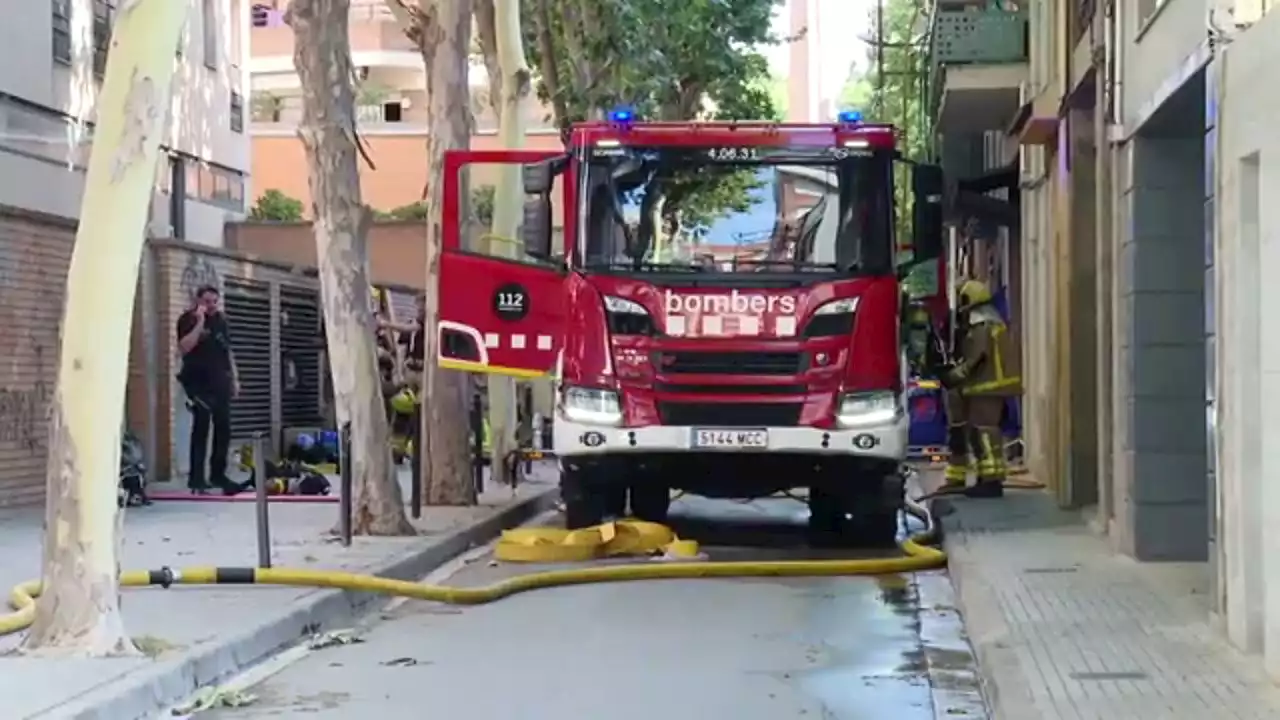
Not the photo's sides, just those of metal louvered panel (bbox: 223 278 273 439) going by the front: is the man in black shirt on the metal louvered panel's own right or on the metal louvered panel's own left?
on the metal louvered panel's own right

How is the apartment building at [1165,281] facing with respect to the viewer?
to the viewer's left

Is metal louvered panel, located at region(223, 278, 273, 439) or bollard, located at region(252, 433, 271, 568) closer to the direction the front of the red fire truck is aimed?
the bollard

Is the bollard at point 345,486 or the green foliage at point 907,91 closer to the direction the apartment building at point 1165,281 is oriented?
the bollard

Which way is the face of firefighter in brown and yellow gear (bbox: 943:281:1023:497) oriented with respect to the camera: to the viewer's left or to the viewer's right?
to the viewer's left

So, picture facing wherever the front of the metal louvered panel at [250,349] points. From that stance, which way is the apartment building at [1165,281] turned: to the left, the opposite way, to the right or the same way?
the opposite way

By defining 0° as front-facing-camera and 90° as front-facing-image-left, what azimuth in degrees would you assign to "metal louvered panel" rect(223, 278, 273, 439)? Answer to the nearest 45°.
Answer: approximately 315°

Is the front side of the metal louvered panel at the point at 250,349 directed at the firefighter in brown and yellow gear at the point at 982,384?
yes

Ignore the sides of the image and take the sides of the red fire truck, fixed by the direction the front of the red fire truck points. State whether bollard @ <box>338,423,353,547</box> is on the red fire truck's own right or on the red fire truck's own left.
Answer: on the red fire truck's own right

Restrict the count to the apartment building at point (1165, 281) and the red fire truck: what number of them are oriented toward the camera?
1
